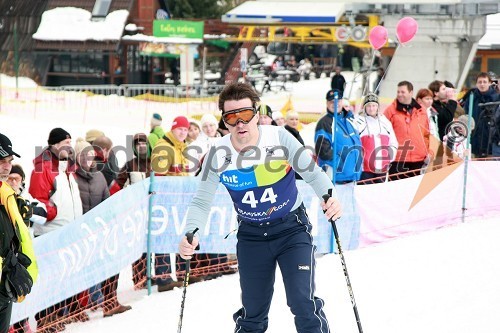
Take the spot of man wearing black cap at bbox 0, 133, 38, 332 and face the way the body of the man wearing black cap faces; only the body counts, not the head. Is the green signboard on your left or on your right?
on your left

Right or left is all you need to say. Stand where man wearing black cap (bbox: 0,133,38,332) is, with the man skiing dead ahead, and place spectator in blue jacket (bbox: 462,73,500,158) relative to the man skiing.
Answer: left

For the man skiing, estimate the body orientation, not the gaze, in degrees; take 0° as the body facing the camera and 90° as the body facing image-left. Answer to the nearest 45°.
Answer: approximately 0°

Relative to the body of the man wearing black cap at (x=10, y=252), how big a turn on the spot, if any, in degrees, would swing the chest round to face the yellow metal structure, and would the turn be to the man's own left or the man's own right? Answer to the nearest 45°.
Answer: approximately 90° to the man's own left

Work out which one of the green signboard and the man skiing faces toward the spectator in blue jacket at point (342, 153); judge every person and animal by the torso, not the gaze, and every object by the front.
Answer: the green signboard

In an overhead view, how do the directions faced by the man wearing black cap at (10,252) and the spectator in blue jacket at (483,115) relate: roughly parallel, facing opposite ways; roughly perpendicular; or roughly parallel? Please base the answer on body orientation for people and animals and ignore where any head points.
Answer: roughly perpendicular

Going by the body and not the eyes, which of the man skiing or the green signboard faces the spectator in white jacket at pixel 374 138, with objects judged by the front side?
the green signboard

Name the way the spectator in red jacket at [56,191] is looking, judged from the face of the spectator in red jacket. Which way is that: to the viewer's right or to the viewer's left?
to the viewer's right

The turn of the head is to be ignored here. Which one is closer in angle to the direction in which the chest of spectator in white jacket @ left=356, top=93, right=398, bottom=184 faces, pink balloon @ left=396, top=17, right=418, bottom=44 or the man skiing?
the man skiing

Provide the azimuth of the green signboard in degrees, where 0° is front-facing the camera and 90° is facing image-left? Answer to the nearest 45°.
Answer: approximately 0°

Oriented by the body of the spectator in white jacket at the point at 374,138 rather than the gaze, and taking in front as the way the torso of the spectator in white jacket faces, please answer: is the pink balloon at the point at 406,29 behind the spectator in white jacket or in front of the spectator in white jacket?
behind
